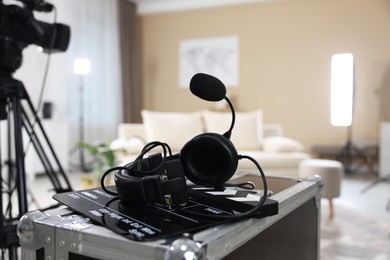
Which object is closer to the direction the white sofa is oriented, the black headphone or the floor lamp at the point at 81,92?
the black headphone

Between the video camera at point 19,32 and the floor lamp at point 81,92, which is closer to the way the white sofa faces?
the video camera

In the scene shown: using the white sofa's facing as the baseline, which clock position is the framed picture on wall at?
The framed picture on wall is roughly at 6 o'clock from the white sofa.

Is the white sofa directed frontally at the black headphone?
yes

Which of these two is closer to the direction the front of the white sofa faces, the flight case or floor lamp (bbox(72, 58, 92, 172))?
the flight case

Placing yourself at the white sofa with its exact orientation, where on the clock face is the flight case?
The flight case is roughly at 12 o'clock from the white sofa.

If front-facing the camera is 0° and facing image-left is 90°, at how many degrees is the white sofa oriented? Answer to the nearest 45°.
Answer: approximately 0°

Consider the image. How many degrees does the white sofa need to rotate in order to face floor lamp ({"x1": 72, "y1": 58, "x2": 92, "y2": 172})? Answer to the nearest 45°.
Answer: approximately 135° to its right

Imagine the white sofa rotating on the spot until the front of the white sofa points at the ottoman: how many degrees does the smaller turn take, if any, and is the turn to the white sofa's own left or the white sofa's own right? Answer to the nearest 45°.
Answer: approximately 45° to the white sofa's own left
